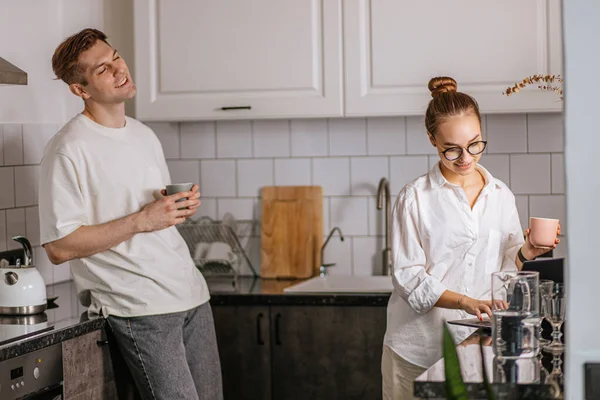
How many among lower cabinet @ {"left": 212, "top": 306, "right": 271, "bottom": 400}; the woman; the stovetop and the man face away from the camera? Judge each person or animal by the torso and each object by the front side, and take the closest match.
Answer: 0

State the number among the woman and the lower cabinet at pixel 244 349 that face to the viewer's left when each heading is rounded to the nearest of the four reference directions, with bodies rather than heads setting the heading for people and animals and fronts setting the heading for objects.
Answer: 0

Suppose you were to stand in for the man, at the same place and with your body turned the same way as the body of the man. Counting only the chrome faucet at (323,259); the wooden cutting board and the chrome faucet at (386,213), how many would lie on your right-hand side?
0

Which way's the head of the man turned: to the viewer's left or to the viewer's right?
to the viewer's right

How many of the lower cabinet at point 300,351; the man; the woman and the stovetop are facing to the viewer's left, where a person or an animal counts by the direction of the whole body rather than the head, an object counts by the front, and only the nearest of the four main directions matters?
0

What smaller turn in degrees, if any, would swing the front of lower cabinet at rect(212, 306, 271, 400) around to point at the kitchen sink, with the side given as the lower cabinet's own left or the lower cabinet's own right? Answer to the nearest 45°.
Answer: approximately 135° to the lower cabinet's own left

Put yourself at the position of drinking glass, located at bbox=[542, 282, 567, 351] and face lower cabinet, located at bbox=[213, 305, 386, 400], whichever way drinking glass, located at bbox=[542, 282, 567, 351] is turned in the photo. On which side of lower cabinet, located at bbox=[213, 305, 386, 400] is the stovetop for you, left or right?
left

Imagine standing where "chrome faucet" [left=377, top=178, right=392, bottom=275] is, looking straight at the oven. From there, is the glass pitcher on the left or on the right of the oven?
left

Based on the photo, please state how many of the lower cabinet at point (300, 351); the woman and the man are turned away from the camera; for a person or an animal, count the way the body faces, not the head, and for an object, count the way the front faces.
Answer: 0

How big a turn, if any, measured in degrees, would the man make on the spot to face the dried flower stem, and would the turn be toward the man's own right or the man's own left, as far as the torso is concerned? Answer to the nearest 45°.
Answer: approximately 45° to the man's own left

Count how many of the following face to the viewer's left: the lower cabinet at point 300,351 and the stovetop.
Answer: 0

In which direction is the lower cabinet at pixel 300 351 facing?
toward the camera

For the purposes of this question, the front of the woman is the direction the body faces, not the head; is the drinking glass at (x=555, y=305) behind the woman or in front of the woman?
in front

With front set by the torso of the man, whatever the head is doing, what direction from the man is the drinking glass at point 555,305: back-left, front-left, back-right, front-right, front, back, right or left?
front

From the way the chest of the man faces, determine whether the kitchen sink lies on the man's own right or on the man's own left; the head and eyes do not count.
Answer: on the man's own left
